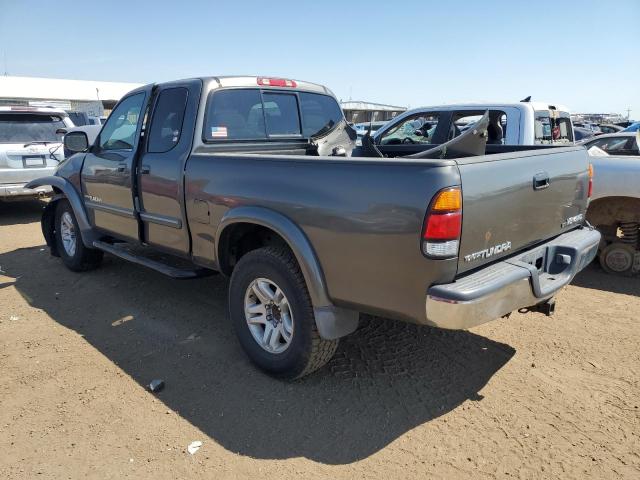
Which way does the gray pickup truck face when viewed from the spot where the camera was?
facing away from the viewer and to the left of the viewer

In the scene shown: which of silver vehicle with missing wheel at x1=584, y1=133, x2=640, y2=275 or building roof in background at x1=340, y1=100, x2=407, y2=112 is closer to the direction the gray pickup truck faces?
the building roof in background

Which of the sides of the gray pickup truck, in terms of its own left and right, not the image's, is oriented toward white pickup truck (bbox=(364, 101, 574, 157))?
right

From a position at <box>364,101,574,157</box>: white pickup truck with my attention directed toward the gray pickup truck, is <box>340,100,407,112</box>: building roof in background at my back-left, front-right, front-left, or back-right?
back-right

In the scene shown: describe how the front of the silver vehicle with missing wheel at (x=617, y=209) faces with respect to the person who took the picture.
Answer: facing to the left of the viewer

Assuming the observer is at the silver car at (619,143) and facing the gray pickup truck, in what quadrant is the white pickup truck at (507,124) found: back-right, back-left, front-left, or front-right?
front-right

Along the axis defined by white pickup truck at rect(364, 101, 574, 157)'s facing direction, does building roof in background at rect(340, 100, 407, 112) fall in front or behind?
in front

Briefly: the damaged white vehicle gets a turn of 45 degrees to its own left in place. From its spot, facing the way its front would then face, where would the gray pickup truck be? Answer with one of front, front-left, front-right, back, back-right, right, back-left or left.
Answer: back-left

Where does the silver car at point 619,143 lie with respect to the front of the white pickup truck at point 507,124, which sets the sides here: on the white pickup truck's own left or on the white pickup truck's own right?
on the white pickup truck's own right

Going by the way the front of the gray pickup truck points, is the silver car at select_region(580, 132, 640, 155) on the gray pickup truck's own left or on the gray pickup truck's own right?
on the gray pickup truck's own right

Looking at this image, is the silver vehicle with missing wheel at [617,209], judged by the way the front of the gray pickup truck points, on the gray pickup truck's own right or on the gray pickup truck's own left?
on the gray pickup truck's own right

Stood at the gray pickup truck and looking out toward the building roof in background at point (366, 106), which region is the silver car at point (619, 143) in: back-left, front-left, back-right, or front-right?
front-right

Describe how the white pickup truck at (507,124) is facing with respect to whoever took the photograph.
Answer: facing away from the viewer and to the left of the viewer
